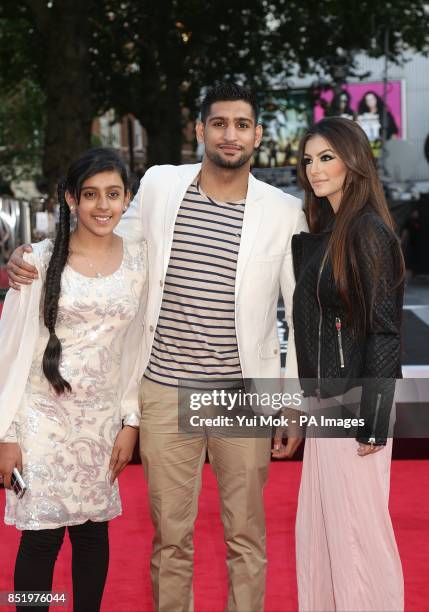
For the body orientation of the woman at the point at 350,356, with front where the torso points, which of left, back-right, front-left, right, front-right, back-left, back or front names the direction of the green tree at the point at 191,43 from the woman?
back-right

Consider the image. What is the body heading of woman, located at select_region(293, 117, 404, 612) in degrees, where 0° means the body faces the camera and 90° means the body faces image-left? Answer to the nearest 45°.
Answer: approximately 45°

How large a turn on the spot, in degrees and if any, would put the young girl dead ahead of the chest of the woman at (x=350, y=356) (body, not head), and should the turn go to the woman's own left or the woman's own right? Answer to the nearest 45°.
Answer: approximately 45° to the woman's own right

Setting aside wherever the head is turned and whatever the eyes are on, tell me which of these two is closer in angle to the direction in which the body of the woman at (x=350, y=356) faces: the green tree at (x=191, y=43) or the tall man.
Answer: the tall man

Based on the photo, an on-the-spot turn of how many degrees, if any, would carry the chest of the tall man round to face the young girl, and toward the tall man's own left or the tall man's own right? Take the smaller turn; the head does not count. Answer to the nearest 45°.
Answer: approximately 45° to the tall man's own right

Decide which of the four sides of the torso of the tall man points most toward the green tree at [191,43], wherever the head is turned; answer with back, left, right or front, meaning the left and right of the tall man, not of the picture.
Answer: back

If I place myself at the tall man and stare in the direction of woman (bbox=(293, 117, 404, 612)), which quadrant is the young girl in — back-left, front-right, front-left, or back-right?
back-right

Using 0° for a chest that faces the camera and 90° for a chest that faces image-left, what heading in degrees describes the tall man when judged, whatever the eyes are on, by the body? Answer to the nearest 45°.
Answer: approximately 0°
